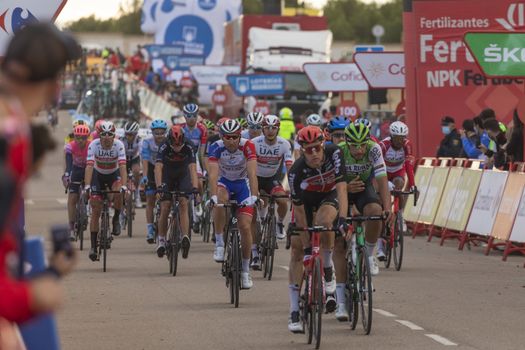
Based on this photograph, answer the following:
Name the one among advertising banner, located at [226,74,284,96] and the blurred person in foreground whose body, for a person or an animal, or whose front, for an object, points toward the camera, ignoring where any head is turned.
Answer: the advertising banner

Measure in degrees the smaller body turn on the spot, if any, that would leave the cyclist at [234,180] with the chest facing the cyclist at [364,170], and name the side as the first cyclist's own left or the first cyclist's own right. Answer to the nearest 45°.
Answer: approximately 45° to the first cyclist's own left

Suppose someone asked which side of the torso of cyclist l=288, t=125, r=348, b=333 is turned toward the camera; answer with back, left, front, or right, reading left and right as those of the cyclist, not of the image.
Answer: front

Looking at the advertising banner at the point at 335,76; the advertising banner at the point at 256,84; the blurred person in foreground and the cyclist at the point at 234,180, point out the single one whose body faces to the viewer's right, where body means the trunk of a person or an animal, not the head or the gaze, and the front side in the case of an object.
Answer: the blurred person in foreground

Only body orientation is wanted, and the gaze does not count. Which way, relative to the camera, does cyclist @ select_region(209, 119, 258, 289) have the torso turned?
toward the camera

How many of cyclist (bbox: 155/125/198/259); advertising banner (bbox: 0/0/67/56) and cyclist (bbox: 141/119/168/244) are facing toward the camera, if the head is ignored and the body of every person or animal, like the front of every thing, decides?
3

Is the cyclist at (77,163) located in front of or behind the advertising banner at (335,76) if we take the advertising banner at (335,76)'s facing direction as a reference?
in front

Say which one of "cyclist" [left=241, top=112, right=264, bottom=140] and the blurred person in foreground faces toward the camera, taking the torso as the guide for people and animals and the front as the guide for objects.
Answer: the cyclist

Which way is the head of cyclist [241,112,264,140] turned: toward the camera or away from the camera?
toward the camera

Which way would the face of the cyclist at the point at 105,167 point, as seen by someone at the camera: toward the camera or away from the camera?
toward the camera

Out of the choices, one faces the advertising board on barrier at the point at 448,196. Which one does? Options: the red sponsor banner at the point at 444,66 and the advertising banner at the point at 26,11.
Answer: the red sponsor banner

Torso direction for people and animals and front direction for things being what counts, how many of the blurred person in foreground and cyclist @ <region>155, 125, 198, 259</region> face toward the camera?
1

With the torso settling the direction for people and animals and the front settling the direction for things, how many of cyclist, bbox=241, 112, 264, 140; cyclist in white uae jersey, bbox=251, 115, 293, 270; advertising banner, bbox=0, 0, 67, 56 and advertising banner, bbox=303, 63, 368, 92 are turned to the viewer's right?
0

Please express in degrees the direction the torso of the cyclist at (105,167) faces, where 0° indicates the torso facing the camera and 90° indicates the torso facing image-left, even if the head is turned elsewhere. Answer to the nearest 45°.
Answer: approximately 0°

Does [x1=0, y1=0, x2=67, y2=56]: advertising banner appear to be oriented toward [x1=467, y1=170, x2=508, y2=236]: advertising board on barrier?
no

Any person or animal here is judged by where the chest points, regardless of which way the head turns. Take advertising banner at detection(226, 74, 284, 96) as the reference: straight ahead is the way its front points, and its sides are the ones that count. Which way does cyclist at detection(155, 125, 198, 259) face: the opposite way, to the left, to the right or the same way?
the same way

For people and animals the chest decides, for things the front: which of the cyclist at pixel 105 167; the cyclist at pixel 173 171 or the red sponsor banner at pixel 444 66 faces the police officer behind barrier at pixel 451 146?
the red sponsor banner
